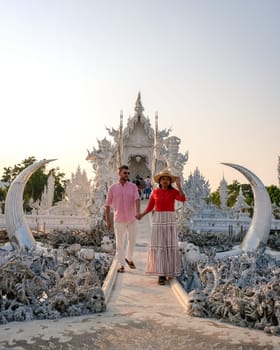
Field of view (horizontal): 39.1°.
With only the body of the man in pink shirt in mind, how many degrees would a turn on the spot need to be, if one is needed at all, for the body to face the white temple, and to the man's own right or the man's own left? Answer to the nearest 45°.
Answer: approximately 180°

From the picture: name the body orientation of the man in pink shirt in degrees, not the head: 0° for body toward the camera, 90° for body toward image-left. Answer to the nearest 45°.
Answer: approximately 0°

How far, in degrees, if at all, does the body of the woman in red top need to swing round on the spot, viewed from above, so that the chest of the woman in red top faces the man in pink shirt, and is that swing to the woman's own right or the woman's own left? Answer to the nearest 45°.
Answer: approximately 135° to the woman's own right

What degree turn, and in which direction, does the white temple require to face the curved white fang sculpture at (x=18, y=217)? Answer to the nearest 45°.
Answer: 0° — it already faces it

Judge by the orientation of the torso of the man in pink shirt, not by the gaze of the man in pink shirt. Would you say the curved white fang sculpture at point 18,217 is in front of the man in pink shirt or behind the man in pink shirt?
behind

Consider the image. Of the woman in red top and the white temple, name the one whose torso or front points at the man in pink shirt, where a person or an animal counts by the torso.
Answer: the white temple

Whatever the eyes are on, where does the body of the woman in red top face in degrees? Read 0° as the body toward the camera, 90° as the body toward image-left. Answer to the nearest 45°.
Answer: approximately 0°

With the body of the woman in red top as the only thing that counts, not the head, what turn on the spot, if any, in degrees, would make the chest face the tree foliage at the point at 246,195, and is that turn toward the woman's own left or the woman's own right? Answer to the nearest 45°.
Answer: approximately 180°
